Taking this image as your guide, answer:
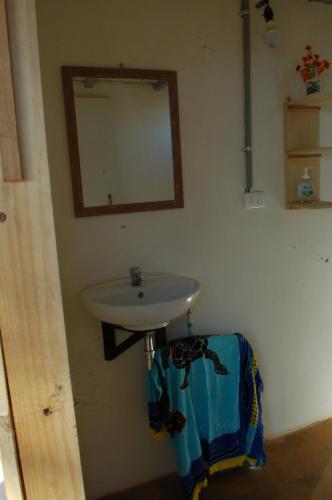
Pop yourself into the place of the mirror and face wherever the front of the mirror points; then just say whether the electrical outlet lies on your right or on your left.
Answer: on your left

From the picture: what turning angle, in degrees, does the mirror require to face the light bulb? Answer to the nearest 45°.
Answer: approximately 45° to its left

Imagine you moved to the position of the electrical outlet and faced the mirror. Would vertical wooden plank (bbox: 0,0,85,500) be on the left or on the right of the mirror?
left

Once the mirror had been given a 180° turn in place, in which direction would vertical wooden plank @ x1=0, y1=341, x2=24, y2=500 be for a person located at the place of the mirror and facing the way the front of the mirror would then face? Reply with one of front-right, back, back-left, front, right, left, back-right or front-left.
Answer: back-left

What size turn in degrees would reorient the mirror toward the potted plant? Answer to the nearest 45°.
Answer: approximately 45° to its left

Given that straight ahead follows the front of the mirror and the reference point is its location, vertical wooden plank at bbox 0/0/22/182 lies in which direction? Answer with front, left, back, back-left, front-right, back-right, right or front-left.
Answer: front-right

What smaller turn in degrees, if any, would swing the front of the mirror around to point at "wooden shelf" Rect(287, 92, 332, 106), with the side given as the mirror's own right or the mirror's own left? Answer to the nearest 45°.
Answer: approximately 45° to the mirror's own left

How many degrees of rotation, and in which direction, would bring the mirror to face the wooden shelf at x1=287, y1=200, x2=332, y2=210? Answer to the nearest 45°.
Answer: approximately 45° to its left

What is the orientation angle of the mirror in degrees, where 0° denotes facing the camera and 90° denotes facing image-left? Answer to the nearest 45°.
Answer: approximately 315°
